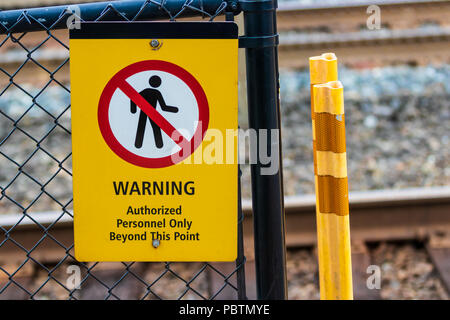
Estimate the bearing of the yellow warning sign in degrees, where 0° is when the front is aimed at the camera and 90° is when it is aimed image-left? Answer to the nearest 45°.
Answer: approximately 0°
